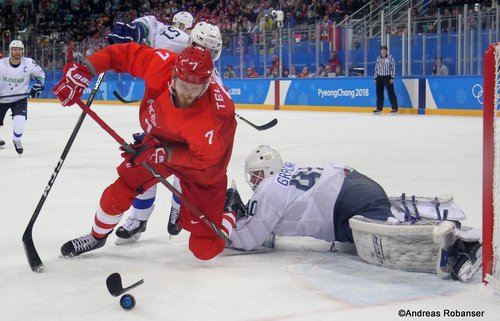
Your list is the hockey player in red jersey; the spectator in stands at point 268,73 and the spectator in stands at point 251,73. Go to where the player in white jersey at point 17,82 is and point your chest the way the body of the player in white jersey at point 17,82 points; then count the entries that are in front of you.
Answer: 1

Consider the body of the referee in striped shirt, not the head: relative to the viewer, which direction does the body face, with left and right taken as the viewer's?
facing the viewer

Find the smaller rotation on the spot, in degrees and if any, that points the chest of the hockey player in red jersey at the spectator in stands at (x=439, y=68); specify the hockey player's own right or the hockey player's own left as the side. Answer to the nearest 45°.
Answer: approximately 180°

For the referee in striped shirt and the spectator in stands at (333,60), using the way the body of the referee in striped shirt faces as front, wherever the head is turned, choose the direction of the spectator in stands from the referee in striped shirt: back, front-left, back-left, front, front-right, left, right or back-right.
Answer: back-right

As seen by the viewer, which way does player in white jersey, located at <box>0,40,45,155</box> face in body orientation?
toward the camera

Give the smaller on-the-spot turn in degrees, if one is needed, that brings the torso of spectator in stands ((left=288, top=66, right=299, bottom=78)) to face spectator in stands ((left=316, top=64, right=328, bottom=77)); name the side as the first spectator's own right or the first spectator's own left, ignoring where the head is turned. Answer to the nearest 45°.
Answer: approximately 45° to the first spectator's own left

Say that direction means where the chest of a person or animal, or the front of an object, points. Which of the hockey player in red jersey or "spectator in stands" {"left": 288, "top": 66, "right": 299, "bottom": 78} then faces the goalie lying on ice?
the spectator in stands

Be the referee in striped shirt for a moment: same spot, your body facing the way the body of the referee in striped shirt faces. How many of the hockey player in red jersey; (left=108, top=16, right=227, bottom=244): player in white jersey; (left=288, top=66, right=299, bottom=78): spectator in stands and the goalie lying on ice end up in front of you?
3

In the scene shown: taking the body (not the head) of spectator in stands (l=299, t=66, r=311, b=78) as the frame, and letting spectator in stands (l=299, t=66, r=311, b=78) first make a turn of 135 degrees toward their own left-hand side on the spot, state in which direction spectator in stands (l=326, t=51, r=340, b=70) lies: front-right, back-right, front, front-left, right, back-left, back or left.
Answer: front

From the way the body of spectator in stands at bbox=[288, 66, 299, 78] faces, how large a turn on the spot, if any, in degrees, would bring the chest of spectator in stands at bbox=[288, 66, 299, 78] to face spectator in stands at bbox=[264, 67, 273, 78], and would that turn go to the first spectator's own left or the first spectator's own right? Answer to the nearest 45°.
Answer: approximately 135° to the first spectator's own right

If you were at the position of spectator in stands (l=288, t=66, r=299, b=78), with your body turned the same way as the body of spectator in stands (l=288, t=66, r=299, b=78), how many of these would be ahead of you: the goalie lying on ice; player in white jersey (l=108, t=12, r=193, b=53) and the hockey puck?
3

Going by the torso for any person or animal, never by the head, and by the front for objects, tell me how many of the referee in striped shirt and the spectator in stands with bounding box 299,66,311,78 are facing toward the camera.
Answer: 2

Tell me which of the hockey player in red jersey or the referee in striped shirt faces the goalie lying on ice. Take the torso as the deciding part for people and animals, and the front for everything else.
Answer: the referee in striped shirt

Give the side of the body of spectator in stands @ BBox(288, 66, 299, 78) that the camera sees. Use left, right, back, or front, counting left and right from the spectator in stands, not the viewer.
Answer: front

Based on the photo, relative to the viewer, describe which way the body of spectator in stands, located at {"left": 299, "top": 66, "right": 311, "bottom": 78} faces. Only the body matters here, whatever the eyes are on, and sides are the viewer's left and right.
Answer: facing the viewer

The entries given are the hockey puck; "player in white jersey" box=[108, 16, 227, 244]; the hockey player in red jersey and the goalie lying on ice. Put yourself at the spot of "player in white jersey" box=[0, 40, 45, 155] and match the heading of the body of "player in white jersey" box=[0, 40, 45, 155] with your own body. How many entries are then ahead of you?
4
